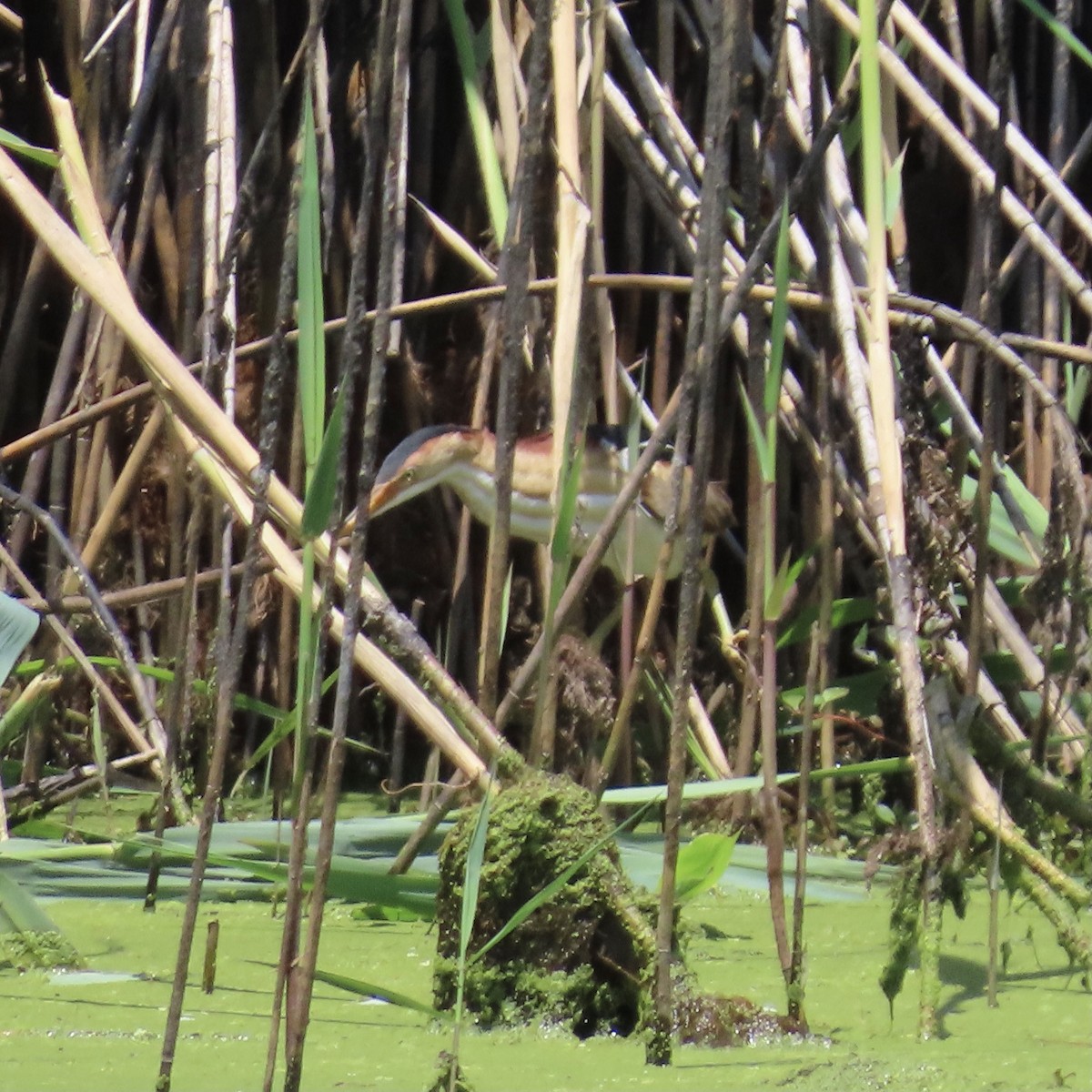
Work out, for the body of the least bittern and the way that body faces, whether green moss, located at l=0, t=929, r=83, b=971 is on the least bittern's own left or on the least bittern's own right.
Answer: on the least bittern's own left

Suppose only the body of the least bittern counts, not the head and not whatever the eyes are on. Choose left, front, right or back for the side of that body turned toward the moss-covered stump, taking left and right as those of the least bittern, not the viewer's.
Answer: left

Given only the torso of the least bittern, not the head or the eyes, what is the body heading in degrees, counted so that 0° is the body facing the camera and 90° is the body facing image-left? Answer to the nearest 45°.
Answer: approximately 90°

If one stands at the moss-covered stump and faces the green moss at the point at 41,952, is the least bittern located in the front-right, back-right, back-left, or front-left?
front-right
